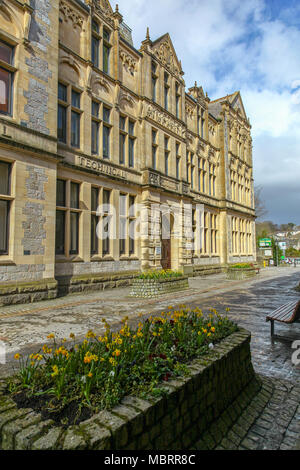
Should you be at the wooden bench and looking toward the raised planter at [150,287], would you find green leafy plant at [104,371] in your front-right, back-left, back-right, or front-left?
back-left

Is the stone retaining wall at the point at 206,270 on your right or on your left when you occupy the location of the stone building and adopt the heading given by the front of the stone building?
on your left

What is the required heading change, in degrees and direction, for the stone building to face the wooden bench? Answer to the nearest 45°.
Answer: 0° — it already faces it

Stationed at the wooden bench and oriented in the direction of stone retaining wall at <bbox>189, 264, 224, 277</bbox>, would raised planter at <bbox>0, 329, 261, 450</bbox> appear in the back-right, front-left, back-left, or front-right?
back-left

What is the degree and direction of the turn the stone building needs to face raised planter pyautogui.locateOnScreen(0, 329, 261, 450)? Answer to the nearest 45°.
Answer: approximately 45° to its right

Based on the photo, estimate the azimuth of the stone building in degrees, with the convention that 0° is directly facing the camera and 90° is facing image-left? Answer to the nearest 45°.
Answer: approximately 315°

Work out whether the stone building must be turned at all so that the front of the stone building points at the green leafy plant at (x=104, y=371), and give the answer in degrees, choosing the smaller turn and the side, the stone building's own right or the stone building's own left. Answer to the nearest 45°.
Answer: approximately 45° to the stone building's own right
